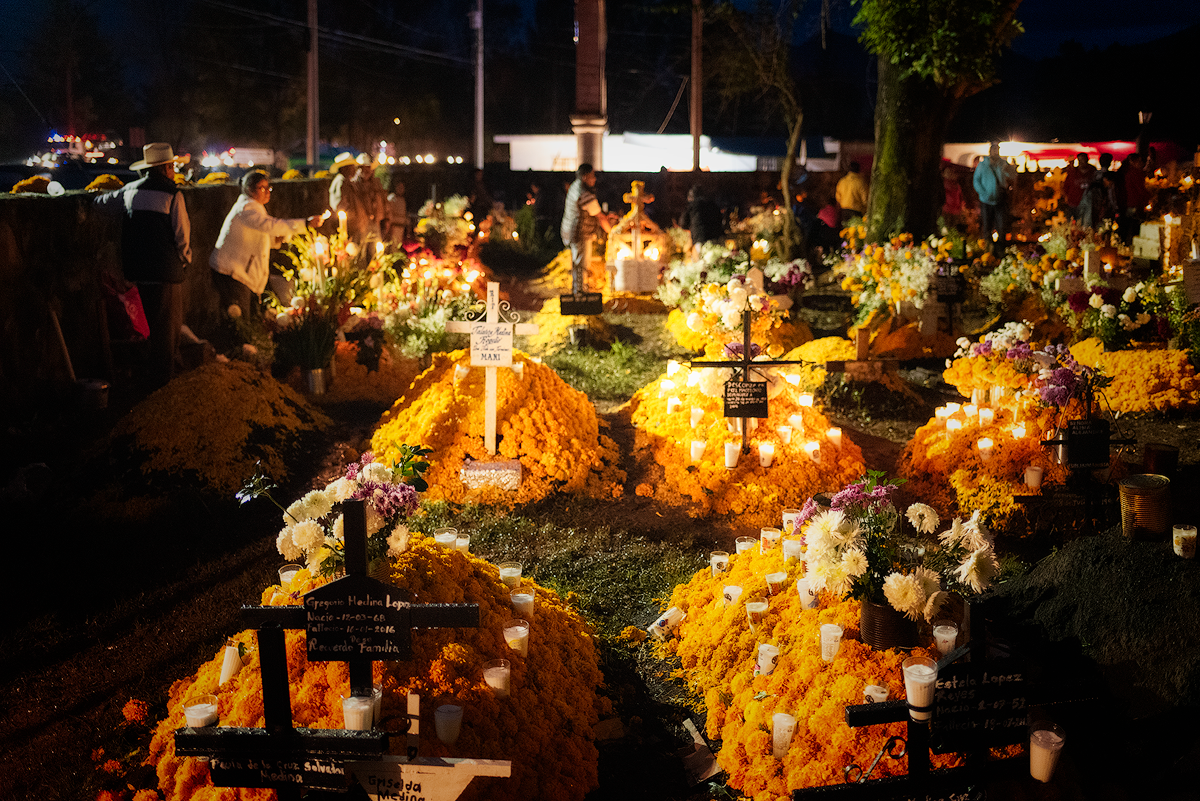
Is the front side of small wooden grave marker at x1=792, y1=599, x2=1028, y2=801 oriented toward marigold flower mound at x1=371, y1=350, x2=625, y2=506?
no

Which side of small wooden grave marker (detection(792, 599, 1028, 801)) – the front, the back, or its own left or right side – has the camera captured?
front

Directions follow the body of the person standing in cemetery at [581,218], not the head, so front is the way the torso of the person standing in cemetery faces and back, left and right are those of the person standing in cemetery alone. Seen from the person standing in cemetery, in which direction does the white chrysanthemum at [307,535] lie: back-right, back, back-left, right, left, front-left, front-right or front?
right

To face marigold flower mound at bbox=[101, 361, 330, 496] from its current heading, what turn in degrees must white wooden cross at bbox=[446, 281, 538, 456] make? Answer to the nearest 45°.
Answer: approximately 90° to its right

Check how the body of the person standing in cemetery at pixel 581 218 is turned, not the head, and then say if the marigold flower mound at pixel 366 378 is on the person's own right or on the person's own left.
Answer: on the person's own right

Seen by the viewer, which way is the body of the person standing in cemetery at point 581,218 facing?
to the viewer's right

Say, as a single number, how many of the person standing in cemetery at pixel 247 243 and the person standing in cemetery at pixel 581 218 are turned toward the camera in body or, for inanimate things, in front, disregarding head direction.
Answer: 0

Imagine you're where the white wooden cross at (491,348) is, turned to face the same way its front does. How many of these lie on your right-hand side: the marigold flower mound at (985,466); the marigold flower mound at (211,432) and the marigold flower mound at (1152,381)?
1

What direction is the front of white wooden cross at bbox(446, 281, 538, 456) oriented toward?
toward the camera

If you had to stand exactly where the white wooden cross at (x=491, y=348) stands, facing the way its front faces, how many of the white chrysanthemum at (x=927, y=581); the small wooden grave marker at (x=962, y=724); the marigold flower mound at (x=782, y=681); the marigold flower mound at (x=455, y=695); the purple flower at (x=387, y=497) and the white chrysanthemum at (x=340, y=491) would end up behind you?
0

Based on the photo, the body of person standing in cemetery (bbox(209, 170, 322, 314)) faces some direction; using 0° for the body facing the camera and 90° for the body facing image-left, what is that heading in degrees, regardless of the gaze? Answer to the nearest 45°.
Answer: approximately 270°

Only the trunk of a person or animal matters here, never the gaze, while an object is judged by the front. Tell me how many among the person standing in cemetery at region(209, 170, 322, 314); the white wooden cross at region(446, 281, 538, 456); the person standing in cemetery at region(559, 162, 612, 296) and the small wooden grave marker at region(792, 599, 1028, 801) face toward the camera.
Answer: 2
